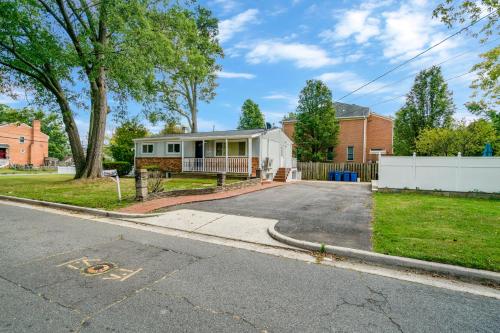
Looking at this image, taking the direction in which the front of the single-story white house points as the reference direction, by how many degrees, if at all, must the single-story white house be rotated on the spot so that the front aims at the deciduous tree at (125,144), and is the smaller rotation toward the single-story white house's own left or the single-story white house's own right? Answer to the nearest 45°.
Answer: approximately 90° to the single-story white house's own right

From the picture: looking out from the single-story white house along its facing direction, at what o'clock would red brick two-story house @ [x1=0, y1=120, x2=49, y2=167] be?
The red brick two-story house is roughly at 3 o'clock from the single-story white house.

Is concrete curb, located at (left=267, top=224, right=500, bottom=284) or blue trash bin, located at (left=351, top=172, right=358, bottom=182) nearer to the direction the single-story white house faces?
the concrete curb

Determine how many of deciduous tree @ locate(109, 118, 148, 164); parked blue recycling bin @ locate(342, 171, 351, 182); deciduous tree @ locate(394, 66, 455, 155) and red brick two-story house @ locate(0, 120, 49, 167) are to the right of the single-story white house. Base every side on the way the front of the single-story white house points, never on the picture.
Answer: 2

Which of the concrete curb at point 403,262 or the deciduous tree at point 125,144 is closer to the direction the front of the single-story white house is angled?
the concrete curb

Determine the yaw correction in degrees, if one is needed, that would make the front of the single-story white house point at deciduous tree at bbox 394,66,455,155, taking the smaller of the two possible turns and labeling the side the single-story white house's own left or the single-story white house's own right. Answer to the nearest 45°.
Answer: approximately 135° to the single-story white house's own left

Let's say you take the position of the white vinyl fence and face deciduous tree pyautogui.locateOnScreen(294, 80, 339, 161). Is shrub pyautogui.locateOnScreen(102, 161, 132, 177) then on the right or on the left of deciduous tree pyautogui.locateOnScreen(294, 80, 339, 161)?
left

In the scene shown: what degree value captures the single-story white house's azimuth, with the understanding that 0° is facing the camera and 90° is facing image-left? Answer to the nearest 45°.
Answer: approximately 45°

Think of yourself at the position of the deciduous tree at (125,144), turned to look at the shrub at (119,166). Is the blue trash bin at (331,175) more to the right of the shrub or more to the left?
left

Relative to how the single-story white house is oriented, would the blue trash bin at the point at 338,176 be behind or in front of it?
behind

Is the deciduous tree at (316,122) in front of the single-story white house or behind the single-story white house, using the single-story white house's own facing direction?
behind

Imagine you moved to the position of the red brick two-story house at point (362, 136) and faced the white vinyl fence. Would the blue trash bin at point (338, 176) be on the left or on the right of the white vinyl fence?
right
